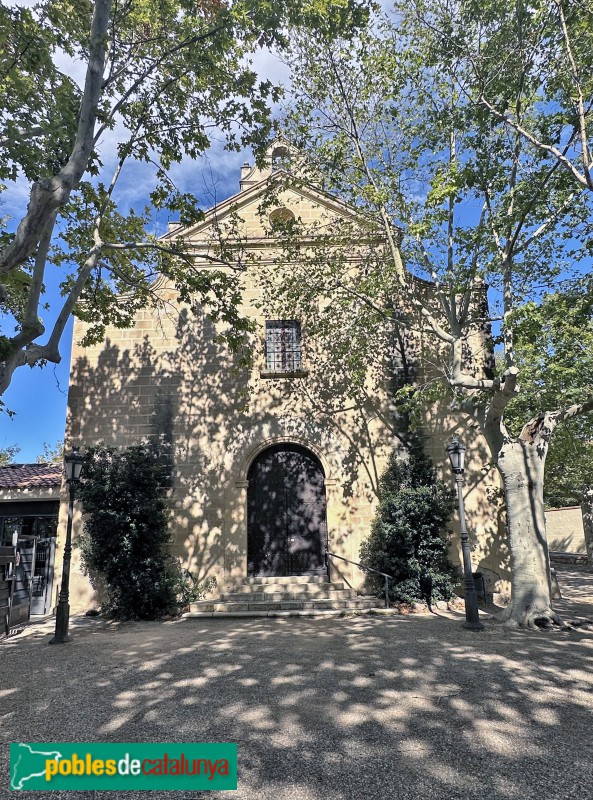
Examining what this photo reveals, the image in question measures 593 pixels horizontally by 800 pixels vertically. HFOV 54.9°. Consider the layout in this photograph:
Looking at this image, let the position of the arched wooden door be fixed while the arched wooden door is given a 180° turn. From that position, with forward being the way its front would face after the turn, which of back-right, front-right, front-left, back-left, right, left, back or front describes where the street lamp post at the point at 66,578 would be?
back-left

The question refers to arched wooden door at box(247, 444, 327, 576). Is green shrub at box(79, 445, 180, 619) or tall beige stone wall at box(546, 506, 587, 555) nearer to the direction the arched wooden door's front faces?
the green shrub

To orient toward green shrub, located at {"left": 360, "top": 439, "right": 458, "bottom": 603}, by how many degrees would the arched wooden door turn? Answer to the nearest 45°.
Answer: approximately 45° to its left

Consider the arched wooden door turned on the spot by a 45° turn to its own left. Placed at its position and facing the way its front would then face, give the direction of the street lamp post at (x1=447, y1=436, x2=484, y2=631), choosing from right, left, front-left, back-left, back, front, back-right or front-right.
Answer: front

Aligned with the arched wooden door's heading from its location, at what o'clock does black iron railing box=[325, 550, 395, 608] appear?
The black iron railing is roughly at 10 o'clock from the arched wooden door.

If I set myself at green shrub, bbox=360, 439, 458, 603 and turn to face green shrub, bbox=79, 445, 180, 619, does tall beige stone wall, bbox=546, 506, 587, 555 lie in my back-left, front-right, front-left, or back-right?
back-right

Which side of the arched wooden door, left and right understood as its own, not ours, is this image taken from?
front

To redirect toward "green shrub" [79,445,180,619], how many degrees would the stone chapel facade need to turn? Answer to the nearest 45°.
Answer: approximately 90° to its right

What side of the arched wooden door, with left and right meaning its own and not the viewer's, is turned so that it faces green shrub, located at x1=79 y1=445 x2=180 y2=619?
right

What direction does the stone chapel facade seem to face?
toward the camera

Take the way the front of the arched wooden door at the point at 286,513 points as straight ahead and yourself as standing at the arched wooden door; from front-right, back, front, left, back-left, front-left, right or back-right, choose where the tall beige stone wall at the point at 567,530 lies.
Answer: back-left

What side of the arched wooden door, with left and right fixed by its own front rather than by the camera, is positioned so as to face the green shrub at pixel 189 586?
right
